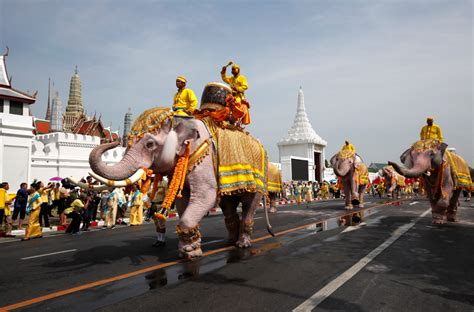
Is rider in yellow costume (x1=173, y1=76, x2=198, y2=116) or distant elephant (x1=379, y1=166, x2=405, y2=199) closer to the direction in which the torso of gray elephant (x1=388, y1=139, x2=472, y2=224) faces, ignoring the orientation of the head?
the rider in yellow costume

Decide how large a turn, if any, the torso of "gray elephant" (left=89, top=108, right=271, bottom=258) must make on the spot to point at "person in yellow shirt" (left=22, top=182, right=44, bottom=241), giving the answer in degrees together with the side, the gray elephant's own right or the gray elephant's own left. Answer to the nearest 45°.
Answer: approximately 90° to the gray elephant's own right

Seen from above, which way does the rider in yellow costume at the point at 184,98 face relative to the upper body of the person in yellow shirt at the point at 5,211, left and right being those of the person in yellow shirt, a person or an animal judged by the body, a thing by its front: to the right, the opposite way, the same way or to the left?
the opposite way

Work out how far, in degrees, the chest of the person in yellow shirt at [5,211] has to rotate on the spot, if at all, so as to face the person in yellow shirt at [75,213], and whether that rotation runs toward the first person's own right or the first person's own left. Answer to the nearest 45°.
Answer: approximately 45° to the first person's own right

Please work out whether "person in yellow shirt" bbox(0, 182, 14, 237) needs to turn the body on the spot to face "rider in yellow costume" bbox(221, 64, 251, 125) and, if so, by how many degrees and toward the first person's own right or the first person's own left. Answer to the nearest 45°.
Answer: approximately 45° to the first person's own right

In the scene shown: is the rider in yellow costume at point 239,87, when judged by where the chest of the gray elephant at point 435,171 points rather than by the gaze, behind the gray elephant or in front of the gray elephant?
in front

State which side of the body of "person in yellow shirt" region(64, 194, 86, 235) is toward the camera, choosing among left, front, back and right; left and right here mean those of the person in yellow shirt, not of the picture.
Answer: right

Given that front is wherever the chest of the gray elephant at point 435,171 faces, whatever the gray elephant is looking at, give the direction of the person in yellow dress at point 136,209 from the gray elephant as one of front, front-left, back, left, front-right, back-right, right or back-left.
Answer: front-right

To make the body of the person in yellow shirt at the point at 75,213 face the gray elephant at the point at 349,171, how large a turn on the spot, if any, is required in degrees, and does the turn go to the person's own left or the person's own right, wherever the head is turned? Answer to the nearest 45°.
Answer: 0° — they already face it

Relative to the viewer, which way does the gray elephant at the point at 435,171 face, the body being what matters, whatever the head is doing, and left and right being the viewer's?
facing the viewer and to the left of the viewer

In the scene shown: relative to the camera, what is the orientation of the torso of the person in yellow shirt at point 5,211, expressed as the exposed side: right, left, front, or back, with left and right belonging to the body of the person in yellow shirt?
right

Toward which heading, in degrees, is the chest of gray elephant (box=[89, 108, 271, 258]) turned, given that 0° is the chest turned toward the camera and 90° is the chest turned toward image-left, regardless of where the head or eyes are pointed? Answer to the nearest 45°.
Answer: approximately 45°

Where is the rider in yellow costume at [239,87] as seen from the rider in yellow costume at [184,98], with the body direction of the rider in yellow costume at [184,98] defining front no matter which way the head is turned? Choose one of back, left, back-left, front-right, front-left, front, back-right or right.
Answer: back

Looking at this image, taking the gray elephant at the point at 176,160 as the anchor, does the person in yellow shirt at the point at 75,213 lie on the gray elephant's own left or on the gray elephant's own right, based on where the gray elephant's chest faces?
on the gray elephant's own right

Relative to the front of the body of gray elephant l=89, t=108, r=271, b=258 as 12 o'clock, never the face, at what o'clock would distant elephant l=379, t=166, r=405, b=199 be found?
The distant elephant is roughly at 6 o'clock from the gray elephant.

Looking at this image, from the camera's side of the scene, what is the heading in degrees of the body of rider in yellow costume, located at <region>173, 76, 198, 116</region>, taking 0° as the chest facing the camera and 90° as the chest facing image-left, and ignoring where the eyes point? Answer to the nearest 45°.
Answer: approximately 45°
